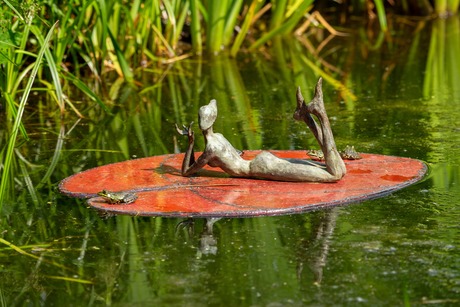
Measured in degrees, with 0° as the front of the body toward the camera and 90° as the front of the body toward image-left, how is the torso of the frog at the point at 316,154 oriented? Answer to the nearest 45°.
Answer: approximately 90°

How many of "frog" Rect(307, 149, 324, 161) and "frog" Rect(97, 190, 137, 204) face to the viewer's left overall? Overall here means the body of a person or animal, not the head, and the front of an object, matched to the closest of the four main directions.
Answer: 2

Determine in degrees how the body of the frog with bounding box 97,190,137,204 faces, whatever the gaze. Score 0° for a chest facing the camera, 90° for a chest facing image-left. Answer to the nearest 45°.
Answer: approximately 90°

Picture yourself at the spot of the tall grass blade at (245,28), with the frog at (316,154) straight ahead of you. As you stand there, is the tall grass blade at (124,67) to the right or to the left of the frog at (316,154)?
right

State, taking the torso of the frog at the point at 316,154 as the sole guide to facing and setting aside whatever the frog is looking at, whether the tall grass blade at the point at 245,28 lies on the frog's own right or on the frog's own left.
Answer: on the frog's own right

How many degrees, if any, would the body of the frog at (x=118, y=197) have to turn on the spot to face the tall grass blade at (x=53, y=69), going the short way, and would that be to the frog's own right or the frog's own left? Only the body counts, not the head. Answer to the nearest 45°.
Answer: approximately 90° to the frog's own right

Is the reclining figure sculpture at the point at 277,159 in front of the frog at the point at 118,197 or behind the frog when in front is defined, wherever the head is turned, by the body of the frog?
behind
